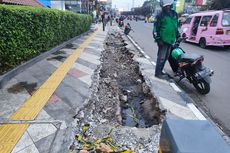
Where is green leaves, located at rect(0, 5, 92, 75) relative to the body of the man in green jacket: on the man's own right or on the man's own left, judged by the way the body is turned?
on the man's own right

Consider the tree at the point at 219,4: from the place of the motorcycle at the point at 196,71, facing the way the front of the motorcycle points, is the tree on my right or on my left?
on my right

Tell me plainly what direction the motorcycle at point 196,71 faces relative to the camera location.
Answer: facing away from the viewer and to the left of the viewer
